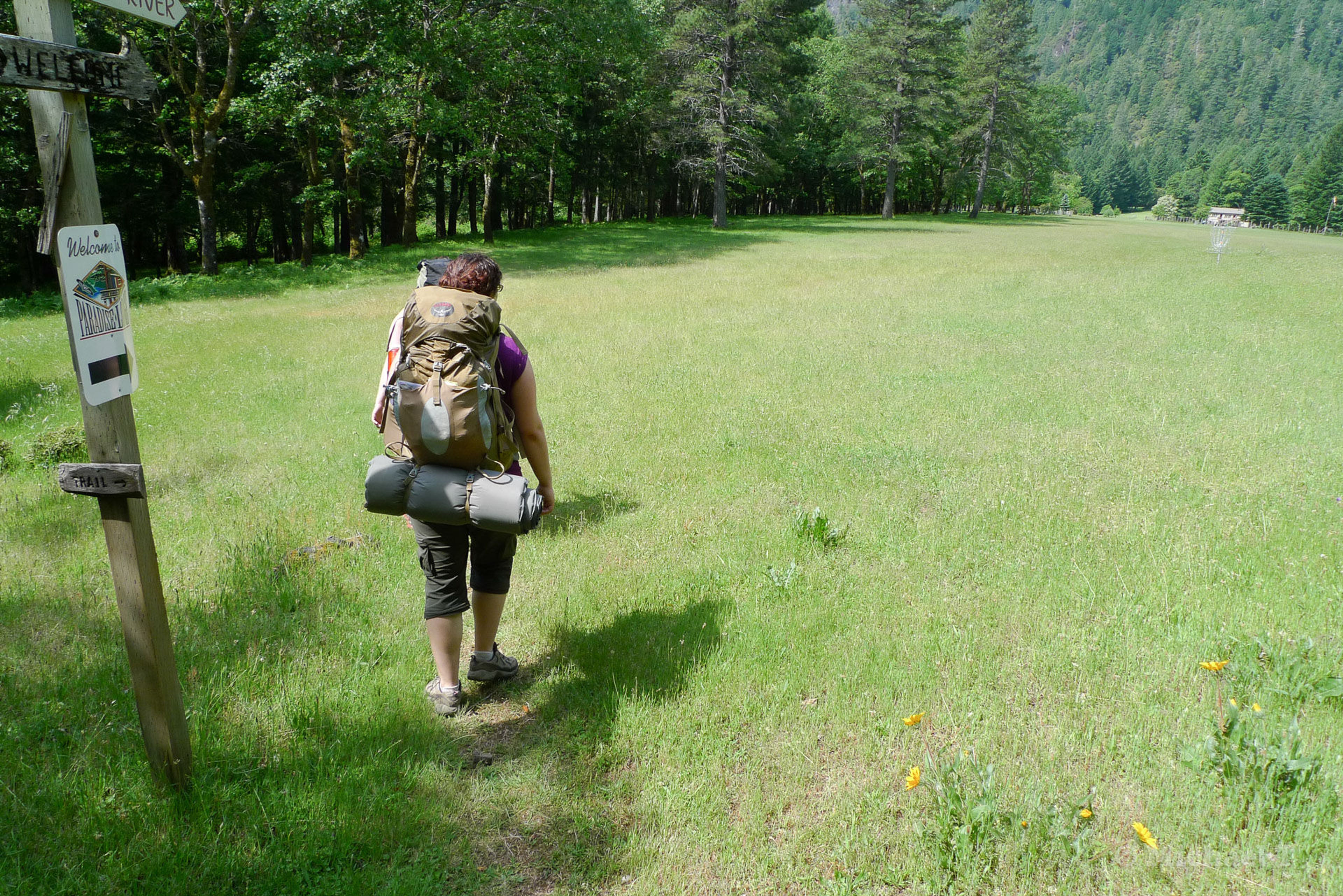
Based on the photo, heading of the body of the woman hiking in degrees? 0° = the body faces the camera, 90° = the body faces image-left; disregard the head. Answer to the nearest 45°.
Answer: approximately 180°

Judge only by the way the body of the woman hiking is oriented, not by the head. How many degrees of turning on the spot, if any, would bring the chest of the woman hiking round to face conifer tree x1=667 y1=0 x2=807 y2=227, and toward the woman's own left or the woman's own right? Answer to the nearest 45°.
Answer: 0° — they already face it

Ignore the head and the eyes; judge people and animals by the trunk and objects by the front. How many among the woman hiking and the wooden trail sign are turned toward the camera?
1

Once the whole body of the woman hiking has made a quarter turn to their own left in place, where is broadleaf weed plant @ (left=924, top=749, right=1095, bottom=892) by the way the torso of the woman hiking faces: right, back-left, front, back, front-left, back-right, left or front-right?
back-left

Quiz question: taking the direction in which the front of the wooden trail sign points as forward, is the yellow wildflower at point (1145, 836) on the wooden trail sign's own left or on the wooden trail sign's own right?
on the wooden trail sign's own left

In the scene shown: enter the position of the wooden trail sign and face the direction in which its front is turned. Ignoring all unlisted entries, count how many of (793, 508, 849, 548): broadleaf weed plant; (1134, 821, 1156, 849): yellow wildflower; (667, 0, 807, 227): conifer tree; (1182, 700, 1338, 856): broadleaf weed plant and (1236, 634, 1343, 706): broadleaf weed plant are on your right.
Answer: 0

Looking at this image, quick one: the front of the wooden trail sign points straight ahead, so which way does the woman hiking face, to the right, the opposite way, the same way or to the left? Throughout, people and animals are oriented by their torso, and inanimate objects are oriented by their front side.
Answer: the opposite way

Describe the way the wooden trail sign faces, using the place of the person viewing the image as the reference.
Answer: facing the viewer

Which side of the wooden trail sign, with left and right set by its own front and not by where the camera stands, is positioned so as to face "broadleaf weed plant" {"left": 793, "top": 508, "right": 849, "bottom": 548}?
left

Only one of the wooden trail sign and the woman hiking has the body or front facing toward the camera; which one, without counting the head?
the wooden trail sign

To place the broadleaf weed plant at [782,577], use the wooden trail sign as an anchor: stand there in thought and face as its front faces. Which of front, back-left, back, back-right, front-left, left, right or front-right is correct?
left
